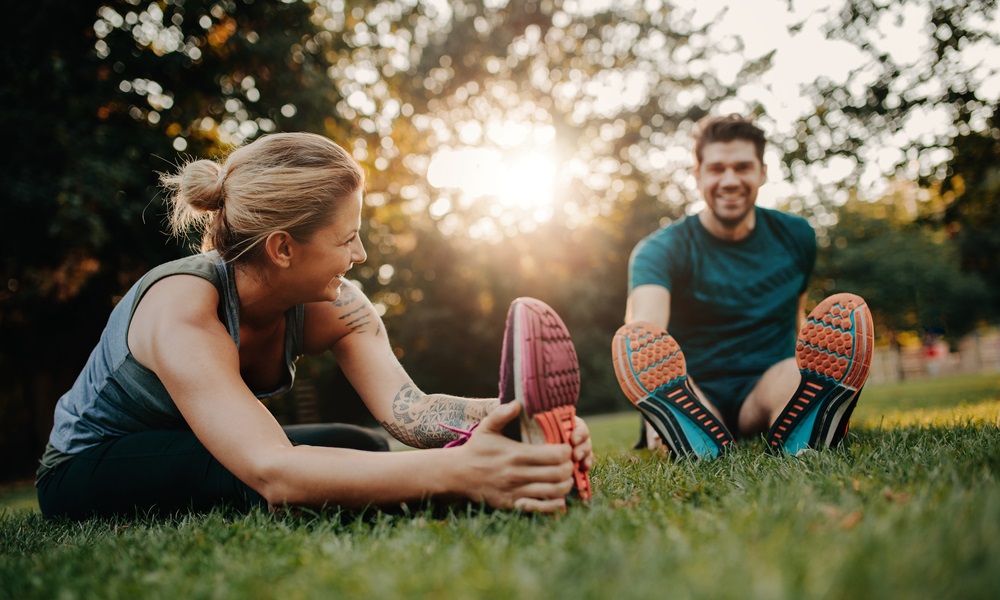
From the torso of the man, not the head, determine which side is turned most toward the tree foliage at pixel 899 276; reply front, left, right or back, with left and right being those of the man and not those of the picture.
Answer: back

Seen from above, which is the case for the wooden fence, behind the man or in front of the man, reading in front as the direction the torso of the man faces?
behind

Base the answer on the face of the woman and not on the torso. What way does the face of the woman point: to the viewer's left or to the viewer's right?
to the viewer's right

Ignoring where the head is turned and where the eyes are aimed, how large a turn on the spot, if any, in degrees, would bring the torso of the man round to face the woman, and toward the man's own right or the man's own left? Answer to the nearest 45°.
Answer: approximately 45° to the man's own right

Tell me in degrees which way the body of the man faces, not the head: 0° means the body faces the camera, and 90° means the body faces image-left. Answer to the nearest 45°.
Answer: approximately 0°

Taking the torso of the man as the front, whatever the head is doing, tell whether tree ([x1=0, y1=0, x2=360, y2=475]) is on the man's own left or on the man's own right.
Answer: on the man's own right
